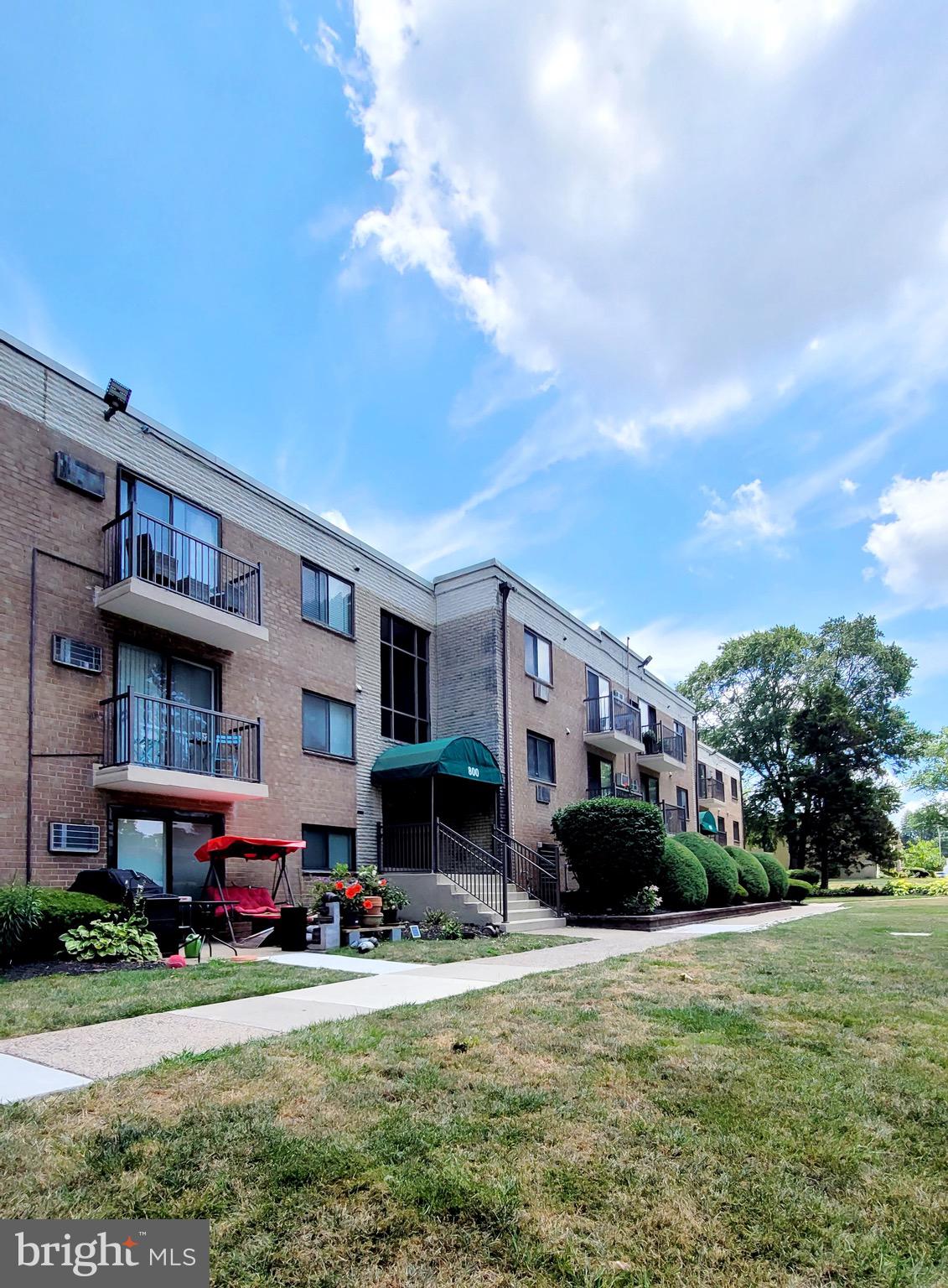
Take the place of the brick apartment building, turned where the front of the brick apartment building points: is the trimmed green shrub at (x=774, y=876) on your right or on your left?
on your left

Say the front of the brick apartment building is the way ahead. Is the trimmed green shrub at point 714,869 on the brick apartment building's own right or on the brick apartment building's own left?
on the brick apartment building's own left

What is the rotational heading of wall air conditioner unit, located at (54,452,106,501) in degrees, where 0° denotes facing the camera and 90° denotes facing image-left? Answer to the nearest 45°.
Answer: approximately 315°

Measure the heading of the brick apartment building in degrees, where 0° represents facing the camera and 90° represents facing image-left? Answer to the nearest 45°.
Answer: approximately 315°

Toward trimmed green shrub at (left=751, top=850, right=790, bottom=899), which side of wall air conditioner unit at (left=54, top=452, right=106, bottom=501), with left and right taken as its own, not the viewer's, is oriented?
left

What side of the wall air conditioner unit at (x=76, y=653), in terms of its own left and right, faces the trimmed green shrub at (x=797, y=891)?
left

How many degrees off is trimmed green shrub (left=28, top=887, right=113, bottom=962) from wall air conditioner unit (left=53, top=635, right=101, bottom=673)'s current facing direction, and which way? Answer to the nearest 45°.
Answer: approximately 45° to its right
